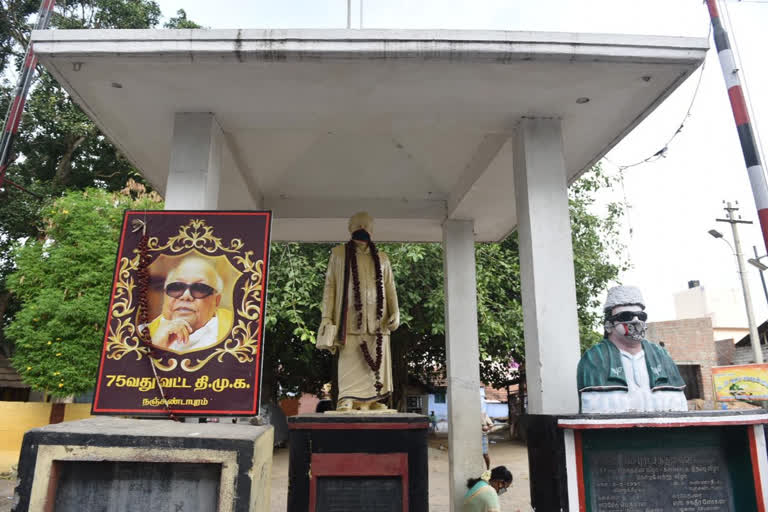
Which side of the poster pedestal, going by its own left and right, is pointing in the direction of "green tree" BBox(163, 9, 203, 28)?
back

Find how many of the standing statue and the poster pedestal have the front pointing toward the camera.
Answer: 2

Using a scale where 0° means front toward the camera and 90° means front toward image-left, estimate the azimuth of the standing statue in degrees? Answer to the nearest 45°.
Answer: approximately 0°

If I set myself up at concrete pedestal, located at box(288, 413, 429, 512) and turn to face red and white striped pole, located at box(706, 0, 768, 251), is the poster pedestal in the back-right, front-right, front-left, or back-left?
back-right

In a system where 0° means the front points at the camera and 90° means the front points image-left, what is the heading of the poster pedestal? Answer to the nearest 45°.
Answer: approximately 0°

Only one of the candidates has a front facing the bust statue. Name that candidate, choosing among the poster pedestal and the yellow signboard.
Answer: the yellow signboard
